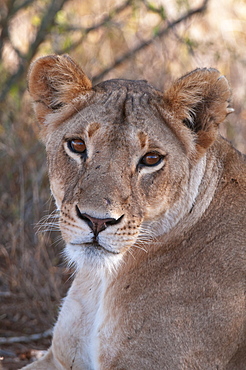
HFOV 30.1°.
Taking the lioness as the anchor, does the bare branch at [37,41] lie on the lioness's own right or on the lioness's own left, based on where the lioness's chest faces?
on the lioness's own right

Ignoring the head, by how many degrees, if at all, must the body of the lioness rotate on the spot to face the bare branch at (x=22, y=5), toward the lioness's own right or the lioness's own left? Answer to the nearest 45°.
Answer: approximately 90° to the lioness's own right

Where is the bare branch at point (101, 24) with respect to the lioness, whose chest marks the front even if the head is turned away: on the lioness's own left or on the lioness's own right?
on the lioness's own right

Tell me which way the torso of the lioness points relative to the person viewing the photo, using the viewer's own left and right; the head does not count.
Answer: facing the viewer and to the left of the viewer

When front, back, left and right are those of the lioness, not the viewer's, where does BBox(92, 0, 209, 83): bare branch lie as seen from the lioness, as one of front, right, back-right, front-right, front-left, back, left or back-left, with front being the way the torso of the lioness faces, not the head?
back-right
